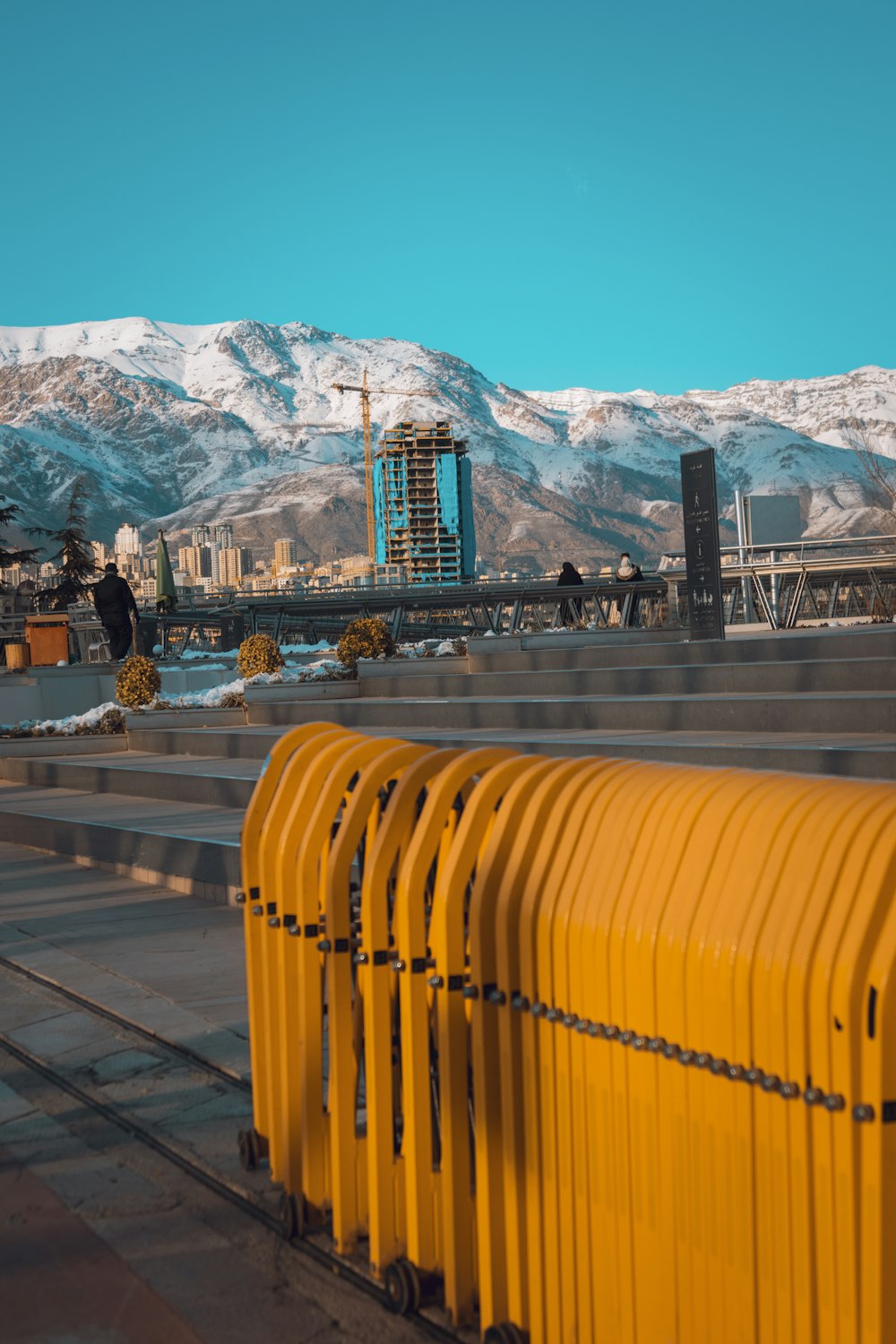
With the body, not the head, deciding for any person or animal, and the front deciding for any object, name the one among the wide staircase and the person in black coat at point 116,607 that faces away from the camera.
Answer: the person in black coat

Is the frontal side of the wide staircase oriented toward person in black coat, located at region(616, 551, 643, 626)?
no

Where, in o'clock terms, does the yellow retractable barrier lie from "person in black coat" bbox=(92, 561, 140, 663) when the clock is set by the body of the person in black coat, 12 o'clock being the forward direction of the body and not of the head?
The yellow retractable barrier is roughly at 6 o'clock from the person in black coat.

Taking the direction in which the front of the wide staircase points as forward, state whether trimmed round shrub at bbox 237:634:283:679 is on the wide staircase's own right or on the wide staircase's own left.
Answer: on the wide staircase's own right

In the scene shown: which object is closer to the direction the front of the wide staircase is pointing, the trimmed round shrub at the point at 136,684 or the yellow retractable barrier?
the yellow retractable barrier

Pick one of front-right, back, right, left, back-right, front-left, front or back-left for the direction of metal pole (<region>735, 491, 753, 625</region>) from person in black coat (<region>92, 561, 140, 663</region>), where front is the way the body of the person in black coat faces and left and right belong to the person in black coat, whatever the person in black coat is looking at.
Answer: back-right

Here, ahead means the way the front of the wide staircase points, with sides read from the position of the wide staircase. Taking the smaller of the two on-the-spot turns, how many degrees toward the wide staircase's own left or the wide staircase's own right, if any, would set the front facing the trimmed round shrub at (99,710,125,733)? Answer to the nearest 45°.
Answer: approximately 90° to the wide staircase's own right

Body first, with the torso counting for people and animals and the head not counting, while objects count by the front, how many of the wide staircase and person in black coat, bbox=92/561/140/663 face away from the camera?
1

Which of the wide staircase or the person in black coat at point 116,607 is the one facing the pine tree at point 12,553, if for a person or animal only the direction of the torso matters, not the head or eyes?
the person in black coat

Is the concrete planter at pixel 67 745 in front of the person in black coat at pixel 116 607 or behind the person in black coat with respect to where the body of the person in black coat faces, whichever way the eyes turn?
behind

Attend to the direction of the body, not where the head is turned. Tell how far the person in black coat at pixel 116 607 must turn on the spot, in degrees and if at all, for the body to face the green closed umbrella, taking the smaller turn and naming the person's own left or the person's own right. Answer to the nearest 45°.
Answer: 0° — they already face it

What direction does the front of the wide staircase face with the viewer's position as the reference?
facing the viewer and to the left of the viewer

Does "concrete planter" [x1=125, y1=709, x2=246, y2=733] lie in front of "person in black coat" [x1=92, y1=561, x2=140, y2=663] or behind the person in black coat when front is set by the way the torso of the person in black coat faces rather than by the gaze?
behind

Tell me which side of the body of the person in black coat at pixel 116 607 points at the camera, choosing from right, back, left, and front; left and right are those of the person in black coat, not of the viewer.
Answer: back
